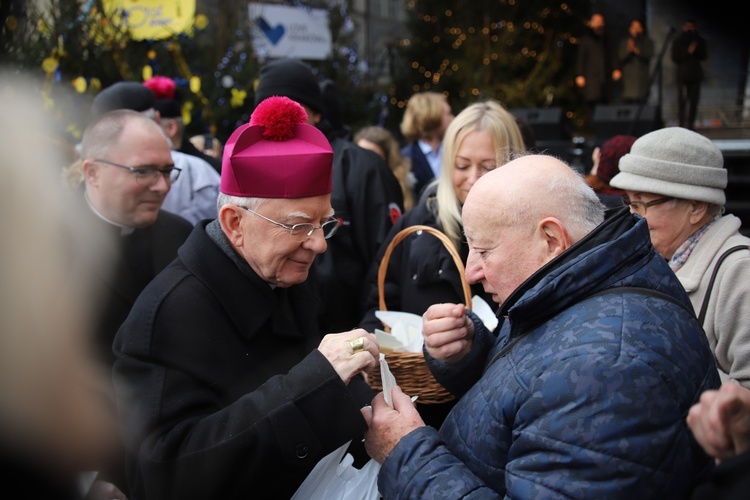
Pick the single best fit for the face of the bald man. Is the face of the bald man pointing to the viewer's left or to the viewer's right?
to the viewer's left

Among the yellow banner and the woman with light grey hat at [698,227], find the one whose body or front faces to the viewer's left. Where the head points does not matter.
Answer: the woman with light grey hat

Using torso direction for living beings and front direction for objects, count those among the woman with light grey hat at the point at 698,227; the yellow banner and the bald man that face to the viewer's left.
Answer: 2

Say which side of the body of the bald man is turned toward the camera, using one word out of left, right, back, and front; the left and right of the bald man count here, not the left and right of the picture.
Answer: left

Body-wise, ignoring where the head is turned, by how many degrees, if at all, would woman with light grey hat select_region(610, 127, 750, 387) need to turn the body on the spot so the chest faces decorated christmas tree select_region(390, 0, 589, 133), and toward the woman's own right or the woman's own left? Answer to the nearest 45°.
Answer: approximately 90° to the woman's own right

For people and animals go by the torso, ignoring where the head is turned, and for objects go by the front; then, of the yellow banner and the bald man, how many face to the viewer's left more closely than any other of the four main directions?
1

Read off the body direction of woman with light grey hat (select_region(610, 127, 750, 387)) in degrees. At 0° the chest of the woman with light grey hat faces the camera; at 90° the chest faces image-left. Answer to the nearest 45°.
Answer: approximately 90°

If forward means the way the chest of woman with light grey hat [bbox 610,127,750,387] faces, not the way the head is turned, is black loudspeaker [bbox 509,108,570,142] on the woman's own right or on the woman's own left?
on the woman's own right
